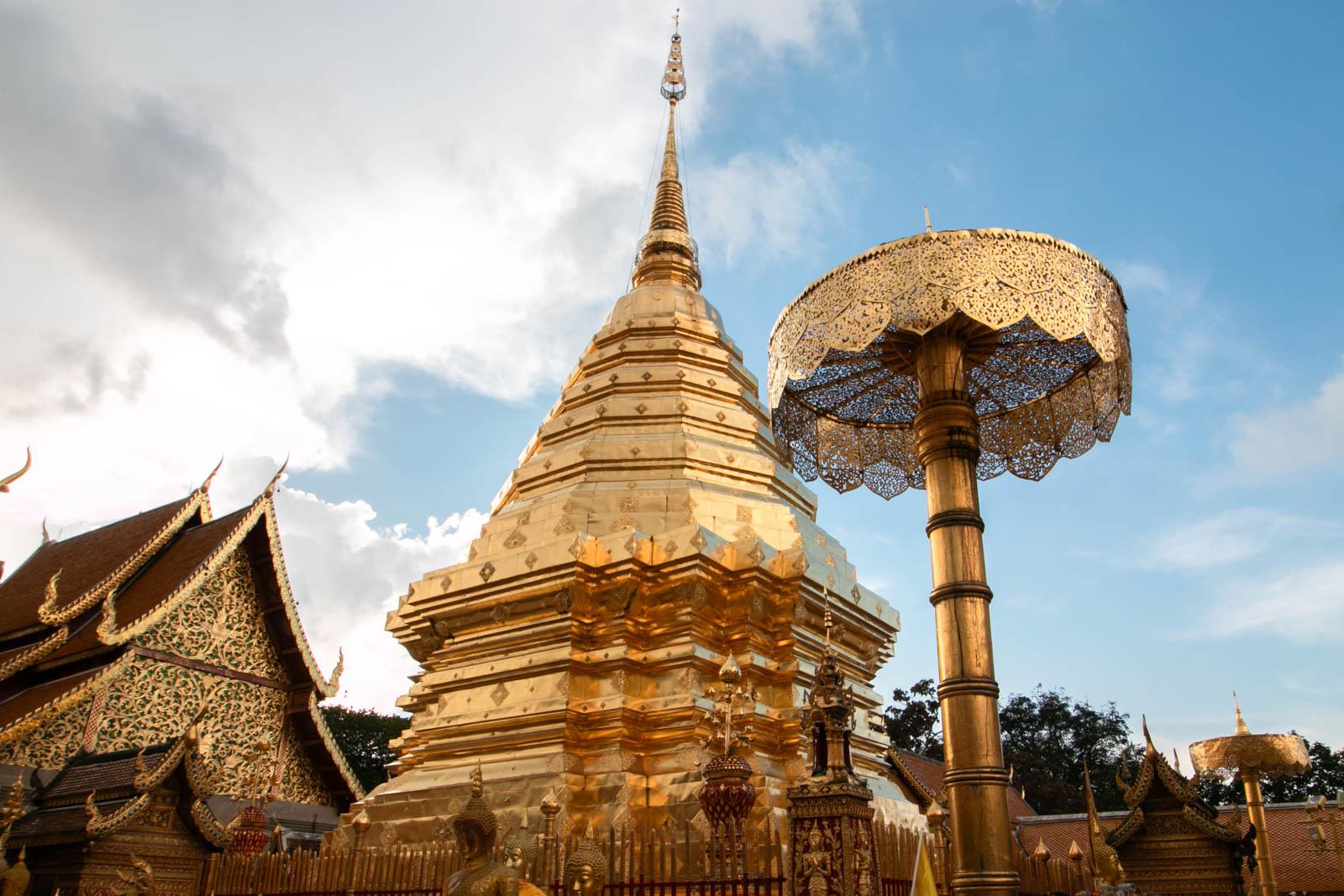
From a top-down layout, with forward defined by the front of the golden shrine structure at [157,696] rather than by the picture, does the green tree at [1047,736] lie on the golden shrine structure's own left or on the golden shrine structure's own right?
on the golden shrine structure's own left

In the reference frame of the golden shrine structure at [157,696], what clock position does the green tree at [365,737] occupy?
The green tree is roughly at 8 o'clock from the golden shrine structure.

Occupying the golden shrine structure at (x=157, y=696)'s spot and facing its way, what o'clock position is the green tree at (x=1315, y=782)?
The green tree is roughly at 10 o'clock from the golden shrine structure.

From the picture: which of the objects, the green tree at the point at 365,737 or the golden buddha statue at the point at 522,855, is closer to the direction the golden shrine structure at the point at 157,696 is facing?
the golden buddha statue

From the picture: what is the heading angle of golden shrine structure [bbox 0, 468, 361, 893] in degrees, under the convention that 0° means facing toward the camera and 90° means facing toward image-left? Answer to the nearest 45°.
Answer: approximately 315°

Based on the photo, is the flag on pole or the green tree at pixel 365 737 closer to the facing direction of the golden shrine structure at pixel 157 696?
the flag on pole

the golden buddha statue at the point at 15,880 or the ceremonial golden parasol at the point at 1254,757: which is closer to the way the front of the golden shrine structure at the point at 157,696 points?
the ceremonial golden parasol
